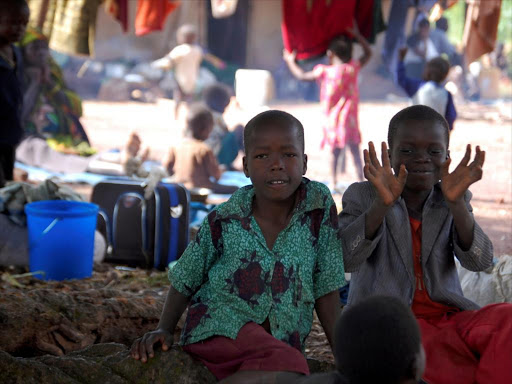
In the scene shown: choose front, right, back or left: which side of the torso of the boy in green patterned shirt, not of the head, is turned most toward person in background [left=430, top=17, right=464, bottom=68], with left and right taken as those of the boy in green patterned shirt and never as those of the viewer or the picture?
back

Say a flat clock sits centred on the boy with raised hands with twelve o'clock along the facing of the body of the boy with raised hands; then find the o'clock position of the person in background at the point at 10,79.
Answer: The person in background is roughly at 4 o'clock from the boy with raised hands.

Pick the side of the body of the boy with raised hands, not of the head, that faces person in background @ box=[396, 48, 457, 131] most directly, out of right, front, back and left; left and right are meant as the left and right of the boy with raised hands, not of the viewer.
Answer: back

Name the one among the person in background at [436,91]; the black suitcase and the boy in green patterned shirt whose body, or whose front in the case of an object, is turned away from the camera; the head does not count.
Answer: the person in background

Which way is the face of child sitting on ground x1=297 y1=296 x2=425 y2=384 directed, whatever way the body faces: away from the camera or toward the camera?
away from the camera

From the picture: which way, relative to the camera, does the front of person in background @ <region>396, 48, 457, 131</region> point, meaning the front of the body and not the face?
away from the camera

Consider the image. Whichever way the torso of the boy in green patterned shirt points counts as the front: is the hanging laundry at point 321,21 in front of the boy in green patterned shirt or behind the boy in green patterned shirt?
behind
